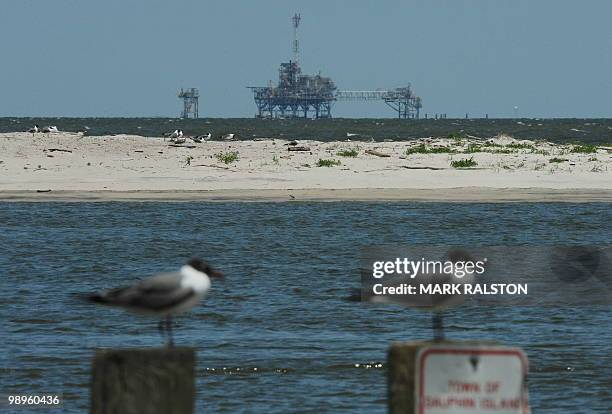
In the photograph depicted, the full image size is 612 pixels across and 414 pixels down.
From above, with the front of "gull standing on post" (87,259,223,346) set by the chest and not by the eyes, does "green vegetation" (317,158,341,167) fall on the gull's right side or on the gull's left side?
on the gull's left side

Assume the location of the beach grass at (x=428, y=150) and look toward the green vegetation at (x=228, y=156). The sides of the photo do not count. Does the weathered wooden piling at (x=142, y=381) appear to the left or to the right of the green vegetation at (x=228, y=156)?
left

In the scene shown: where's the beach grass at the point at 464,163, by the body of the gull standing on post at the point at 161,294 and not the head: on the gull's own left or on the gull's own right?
on the gull's own left

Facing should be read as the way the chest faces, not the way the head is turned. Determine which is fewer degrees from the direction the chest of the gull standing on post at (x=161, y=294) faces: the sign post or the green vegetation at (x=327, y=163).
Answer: the sign post

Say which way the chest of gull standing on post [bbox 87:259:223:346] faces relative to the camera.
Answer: to the viewer's right

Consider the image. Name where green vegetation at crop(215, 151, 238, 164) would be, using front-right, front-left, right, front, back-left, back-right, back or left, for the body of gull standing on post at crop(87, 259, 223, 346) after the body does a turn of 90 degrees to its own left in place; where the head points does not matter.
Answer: front

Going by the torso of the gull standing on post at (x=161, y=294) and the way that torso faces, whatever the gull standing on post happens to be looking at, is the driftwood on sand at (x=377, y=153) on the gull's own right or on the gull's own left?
on the gull's own left

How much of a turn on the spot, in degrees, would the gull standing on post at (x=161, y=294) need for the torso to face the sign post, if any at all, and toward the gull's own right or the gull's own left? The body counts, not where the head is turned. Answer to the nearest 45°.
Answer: approximately 45° to the gull's own right

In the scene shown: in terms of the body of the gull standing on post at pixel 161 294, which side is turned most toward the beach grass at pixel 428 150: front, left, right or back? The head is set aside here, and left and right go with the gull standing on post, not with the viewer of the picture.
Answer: left
